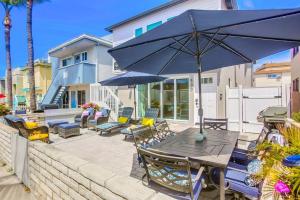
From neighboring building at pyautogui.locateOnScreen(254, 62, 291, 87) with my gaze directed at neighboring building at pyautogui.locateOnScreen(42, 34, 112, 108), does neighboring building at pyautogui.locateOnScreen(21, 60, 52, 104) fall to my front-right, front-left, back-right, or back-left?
front-right

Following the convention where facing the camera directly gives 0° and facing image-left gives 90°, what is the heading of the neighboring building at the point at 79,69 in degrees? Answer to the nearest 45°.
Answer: approximately 45°

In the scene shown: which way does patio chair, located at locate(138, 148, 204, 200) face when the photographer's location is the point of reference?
facing away from the viewer and to the right of the viewer

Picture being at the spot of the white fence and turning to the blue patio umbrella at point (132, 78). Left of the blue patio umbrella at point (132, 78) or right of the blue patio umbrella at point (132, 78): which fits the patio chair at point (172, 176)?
left

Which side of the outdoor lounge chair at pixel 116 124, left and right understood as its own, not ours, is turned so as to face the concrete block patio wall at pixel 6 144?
front

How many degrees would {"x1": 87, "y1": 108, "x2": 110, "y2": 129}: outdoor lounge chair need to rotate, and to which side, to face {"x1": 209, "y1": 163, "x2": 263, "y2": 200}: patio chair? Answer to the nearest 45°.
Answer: approximately 45° to its left

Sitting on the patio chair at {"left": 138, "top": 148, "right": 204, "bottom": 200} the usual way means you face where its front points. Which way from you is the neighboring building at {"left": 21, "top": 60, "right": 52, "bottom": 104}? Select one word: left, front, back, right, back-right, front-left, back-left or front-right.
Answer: left

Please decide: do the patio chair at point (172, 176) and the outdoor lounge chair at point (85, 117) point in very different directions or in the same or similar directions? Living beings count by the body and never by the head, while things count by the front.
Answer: very different directions

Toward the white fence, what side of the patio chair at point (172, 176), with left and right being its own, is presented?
front

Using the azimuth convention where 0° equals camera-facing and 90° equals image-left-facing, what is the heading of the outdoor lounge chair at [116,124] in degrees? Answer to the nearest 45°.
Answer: approximately 45°

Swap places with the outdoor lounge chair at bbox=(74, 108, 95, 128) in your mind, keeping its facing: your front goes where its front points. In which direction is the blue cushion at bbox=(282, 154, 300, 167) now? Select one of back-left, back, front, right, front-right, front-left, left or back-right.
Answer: front-left

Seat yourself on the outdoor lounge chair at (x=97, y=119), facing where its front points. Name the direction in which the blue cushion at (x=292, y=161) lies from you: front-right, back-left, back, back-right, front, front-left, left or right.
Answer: front-left

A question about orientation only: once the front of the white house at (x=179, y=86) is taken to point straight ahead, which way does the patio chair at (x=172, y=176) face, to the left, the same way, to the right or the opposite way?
the opposite way
